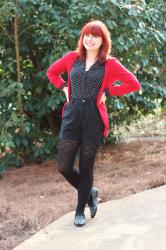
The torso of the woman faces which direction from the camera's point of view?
toward the camera
